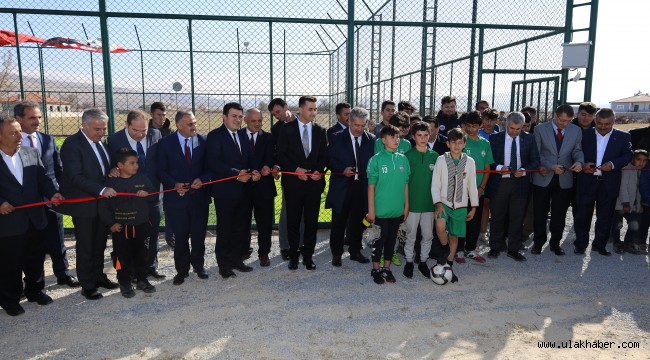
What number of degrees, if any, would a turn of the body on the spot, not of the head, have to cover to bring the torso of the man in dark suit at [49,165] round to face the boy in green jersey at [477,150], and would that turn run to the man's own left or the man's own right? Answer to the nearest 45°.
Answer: approximately 45° to the man's own left

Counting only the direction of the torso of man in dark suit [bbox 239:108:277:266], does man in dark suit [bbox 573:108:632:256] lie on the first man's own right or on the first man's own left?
on the first man's own left

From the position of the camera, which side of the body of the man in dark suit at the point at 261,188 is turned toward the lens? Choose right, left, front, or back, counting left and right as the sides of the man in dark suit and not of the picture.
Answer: front

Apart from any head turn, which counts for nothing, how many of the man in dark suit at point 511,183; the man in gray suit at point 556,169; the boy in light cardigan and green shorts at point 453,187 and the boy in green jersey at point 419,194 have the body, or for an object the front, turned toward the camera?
4

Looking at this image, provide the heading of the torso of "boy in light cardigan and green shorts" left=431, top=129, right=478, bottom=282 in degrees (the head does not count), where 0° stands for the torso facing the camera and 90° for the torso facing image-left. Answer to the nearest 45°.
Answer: approximately 0°

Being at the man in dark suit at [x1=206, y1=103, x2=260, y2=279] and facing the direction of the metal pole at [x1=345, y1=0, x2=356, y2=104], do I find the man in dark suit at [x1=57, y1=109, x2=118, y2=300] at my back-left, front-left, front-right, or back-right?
back-left

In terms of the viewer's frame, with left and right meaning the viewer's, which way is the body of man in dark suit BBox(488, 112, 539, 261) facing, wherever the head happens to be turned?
facing the viewer

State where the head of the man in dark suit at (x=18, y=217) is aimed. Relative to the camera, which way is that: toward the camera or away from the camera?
toward the camera

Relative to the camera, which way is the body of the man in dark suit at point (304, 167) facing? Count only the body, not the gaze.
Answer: toward the camera

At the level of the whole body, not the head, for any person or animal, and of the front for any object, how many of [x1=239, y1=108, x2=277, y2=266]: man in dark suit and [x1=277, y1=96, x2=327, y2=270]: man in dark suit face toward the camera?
2

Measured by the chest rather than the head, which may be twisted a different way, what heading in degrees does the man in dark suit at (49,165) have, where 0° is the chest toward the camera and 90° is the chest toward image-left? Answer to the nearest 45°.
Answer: approximately 315°

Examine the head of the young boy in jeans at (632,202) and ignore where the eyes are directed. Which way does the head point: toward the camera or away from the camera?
toward the camera
